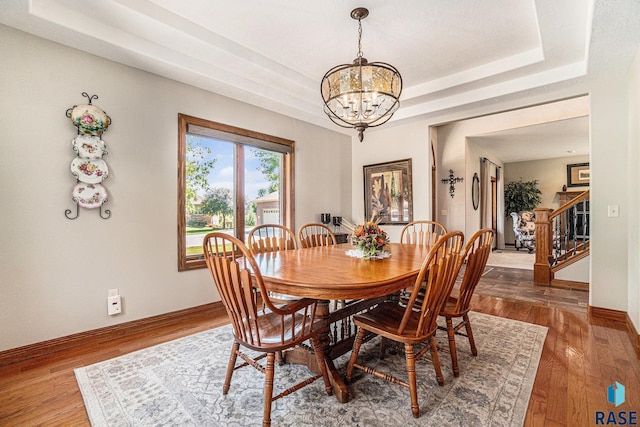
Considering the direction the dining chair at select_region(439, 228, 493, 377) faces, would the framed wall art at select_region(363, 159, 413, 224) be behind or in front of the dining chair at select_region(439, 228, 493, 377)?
in front

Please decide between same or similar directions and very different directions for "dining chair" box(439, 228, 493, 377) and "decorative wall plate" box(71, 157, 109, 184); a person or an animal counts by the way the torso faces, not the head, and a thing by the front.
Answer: very different directions

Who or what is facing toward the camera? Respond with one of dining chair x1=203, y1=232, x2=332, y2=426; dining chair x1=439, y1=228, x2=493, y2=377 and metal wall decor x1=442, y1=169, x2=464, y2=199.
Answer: the metal wall decor

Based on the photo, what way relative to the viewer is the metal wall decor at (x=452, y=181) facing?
toward the camera

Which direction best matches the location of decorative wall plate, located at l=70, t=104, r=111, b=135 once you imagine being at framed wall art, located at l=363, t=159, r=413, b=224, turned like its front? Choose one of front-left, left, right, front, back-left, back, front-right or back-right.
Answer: front

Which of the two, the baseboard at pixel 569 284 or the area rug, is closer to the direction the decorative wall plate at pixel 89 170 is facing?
the area rug

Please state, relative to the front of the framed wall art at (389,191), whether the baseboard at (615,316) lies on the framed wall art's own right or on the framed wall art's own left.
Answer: on the framed wall art's own left

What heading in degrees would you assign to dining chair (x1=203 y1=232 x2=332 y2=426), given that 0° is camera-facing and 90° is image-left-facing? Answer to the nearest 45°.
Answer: approximately 225°

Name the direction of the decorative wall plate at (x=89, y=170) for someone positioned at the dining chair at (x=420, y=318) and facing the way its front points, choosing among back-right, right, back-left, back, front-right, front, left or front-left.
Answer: front-left

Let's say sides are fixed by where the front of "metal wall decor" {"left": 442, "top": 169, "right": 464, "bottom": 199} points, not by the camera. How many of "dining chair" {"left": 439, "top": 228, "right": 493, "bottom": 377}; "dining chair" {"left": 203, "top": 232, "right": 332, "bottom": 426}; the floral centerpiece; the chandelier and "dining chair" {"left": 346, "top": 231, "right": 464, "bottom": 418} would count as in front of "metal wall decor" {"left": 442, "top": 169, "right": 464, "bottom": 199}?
5

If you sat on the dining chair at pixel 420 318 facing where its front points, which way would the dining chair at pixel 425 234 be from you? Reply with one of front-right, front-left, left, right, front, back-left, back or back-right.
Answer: front-right

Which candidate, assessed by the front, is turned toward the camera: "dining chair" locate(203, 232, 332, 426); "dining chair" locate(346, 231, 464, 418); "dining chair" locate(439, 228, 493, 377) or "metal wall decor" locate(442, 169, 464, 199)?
the metal wall decor

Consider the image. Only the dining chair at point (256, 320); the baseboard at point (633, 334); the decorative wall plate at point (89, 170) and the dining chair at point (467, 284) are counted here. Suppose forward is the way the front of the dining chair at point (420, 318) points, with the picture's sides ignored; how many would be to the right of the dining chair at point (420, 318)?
2

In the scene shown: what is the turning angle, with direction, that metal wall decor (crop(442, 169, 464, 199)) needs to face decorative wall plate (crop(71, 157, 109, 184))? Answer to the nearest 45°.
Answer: approximately 45° to its right

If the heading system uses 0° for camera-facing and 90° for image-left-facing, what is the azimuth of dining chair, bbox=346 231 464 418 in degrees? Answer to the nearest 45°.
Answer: approximately 135°

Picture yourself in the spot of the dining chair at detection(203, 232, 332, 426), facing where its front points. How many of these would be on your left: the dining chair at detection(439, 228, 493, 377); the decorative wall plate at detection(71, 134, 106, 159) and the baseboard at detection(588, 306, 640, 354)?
1

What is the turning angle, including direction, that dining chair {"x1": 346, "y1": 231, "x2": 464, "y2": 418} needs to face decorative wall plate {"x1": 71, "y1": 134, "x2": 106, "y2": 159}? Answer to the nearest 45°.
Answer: approximately 45° to its left
